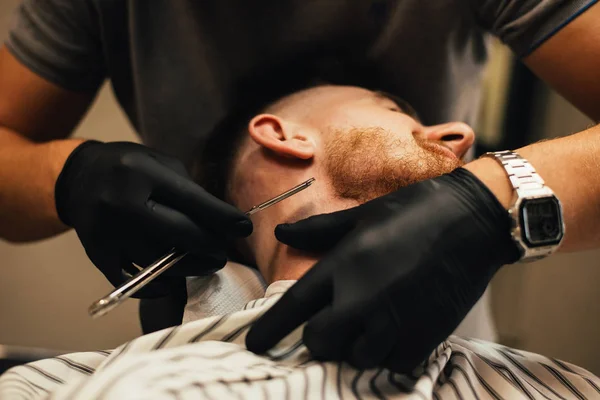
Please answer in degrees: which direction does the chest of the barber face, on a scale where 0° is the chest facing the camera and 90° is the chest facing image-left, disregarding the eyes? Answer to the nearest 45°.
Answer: approximately 0°
